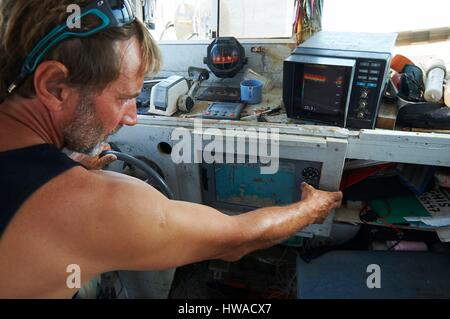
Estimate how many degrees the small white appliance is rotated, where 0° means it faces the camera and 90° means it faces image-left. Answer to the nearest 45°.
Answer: approximately 45°

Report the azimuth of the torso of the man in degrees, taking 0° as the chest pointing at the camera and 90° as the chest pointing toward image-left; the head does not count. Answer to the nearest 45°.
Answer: approximately 225°

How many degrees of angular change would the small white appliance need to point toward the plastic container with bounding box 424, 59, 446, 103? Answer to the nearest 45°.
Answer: approximately 135° to its left

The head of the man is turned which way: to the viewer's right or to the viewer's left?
to the viewer's right

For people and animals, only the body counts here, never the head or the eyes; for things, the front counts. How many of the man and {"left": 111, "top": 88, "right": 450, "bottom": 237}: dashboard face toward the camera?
1

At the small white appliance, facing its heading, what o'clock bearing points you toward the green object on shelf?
The green object on shelf is roughly at 8 o'clock from the small white appliance.

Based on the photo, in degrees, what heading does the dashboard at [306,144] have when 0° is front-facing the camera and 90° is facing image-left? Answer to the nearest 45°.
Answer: approximately 0°

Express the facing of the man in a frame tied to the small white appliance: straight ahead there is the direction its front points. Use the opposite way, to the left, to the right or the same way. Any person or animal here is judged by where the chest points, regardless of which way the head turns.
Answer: the opposite way
